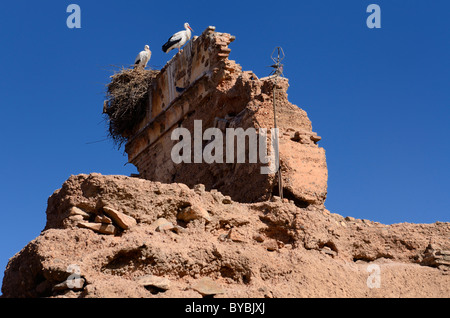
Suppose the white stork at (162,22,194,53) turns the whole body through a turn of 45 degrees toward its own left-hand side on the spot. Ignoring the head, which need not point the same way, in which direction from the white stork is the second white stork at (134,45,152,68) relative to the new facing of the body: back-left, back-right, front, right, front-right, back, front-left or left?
left

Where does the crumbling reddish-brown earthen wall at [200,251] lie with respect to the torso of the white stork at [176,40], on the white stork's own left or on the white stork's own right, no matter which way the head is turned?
on the white stork's own right

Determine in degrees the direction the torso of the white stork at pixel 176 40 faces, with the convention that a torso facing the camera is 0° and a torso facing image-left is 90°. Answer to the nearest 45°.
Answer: approximately 270°
